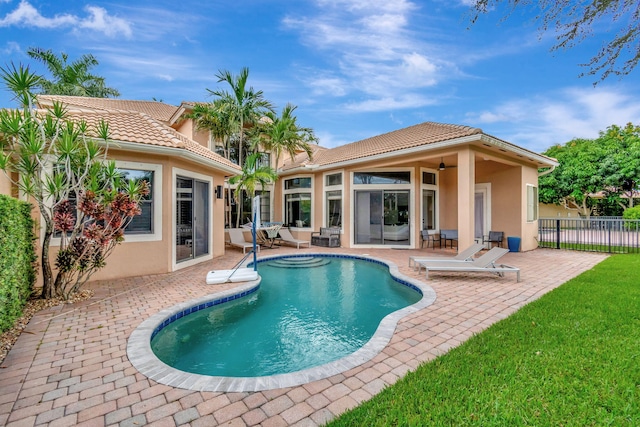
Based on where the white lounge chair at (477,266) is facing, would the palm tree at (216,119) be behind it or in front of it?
in front

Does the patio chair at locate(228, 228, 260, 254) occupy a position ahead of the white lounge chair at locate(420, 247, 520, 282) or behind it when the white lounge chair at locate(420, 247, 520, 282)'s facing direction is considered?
ahead

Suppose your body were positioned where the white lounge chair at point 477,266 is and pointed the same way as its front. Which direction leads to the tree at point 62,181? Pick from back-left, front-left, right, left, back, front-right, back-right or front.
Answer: front-left

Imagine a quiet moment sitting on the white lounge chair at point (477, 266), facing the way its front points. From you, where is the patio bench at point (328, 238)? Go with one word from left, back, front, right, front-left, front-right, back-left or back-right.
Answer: front-right

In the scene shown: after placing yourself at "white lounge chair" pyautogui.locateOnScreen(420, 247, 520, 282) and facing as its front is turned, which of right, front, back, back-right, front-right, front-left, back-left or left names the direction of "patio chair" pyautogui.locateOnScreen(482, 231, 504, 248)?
right

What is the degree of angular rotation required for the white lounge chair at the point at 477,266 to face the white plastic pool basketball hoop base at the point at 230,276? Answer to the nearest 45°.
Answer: approximately 45° to its left

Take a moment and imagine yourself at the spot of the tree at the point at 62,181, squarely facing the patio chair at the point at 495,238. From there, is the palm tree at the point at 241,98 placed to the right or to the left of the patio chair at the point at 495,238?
left

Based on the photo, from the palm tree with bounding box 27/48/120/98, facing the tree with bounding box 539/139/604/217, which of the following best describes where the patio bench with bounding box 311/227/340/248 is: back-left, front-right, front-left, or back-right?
front-right

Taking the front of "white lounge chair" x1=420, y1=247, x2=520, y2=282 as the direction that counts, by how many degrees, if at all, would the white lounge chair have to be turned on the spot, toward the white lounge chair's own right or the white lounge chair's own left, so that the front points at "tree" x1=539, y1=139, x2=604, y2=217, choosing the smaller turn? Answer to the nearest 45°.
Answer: approximately 90° to the white lounge chair's own right

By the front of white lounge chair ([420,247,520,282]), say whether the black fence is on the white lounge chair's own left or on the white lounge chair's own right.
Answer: on the white lounge chair's own right

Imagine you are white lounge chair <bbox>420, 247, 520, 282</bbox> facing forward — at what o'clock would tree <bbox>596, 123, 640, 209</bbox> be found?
The tree is roughly at 4 o'clock from the white lounge chair.

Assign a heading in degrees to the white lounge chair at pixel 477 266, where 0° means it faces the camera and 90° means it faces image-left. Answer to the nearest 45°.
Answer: approximately 90°

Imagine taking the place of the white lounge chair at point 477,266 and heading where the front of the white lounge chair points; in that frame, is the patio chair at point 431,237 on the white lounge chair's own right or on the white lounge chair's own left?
on the white lounge chair's own right

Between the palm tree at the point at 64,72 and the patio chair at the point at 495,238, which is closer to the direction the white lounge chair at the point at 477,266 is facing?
the palm tree

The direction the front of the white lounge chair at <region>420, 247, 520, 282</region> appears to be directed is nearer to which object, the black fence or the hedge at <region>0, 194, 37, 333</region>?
the hedge

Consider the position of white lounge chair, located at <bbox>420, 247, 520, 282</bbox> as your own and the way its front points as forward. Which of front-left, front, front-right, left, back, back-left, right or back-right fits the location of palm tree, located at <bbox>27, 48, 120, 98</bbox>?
front
